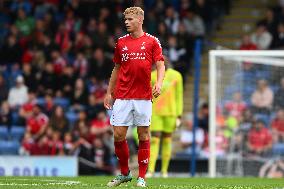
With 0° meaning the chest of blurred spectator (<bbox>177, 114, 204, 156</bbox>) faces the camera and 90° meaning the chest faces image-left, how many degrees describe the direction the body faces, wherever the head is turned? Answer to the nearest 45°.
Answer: approximately 0°

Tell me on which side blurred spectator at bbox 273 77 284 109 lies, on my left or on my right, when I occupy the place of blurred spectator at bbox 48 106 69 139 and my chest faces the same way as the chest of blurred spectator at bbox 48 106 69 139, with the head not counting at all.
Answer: on my left

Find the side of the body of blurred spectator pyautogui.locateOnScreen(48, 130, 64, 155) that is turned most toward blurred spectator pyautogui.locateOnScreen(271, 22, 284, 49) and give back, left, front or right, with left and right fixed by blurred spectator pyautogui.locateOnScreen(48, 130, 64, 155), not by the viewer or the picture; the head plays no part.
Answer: left

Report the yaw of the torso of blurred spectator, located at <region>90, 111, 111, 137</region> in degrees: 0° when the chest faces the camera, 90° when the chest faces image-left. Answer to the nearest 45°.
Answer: approximately 0°
